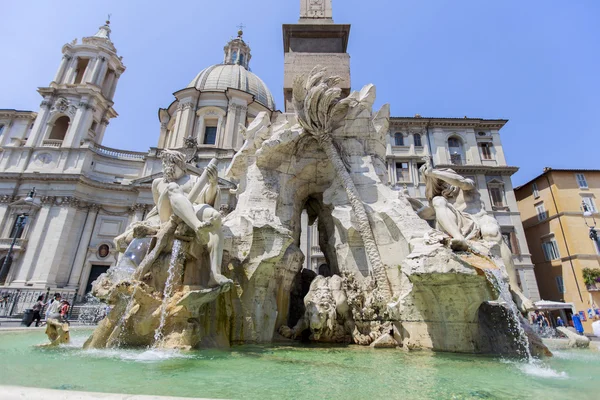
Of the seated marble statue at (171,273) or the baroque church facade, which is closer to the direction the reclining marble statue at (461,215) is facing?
the seated marble statue

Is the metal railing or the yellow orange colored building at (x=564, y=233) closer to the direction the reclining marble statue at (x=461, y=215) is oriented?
the metal railing

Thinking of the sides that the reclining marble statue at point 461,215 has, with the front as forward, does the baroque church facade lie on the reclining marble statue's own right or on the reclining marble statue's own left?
on the reclining marble statue's own right

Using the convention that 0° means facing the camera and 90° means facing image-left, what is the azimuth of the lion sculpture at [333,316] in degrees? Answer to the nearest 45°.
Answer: approximately 0°

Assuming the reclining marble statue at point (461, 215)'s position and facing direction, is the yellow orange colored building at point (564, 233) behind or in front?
behind

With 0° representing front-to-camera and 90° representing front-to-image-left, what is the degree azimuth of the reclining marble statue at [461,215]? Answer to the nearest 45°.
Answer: approximately 45°

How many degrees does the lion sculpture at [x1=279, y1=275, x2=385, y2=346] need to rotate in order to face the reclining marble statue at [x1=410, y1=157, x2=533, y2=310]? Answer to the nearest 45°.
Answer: approximately 90° to its left
